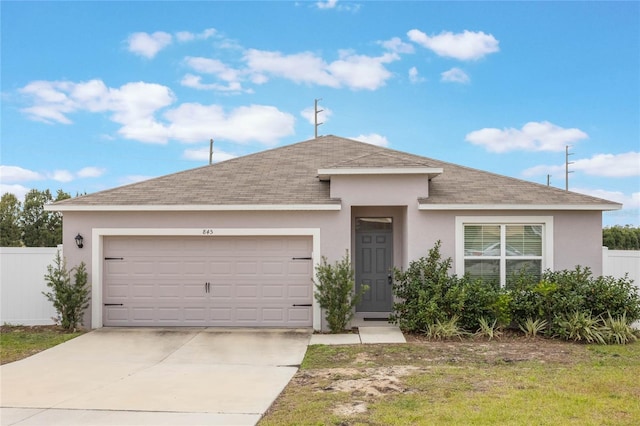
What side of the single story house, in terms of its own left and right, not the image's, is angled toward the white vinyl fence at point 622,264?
left

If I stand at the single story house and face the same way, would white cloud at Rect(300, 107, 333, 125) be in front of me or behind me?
behind

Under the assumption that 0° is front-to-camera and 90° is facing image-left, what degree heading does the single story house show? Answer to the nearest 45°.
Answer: approximately 0°

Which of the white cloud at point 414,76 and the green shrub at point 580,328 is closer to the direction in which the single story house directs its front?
the green shrub

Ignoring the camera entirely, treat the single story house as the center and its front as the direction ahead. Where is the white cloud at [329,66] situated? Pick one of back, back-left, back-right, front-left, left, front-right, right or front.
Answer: back

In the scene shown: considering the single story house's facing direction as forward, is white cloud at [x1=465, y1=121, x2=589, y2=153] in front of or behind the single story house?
behind
